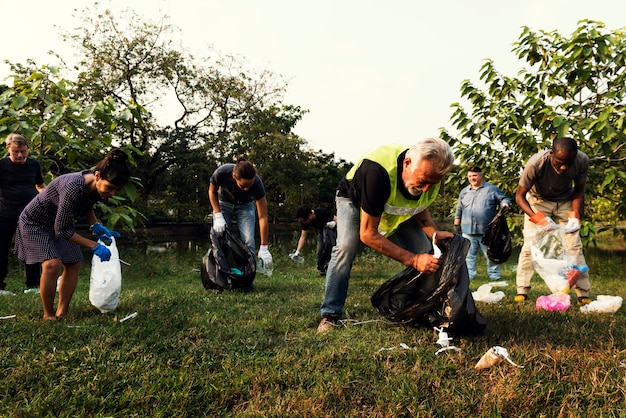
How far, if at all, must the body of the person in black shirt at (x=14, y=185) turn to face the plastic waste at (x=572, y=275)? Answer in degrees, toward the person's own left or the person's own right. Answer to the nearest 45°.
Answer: approximately 45° to the person's own left

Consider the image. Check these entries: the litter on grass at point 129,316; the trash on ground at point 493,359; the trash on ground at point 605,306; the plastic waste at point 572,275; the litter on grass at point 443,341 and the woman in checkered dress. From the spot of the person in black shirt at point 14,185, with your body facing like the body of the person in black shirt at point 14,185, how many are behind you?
0

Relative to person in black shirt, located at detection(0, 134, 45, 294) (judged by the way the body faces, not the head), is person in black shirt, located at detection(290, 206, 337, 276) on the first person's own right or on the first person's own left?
on the first person's own left

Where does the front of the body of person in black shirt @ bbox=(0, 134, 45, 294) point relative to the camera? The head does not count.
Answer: toward the camera

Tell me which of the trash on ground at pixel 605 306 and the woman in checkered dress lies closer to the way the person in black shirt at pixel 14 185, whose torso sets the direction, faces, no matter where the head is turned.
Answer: the woman in checkered dress

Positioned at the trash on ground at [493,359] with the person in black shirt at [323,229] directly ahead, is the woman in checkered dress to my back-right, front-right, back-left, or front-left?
front-left

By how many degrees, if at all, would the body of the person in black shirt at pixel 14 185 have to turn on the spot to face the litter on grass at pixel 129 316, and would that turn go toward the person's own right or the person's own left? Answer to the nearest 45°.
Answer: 0° — they already face it

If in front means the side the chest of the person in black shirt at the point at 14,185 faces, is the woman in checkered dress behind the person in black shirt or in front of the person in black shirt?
in front

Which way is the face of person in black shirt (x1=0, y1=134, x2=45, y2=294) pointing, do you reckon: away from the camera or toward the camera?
toward the camera

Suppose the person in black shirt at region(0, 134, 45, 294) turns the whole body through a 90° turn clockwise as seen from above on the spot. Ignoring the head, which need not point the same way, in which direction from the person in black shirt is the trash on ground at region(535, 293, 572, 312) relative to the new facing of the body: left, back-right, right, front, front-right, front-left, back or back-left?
back-left

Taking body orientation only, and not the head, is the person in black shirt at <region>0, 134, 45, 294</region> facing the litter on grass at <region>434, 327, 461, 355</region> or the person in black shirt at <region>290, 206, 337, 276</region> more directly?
the litter on grass
